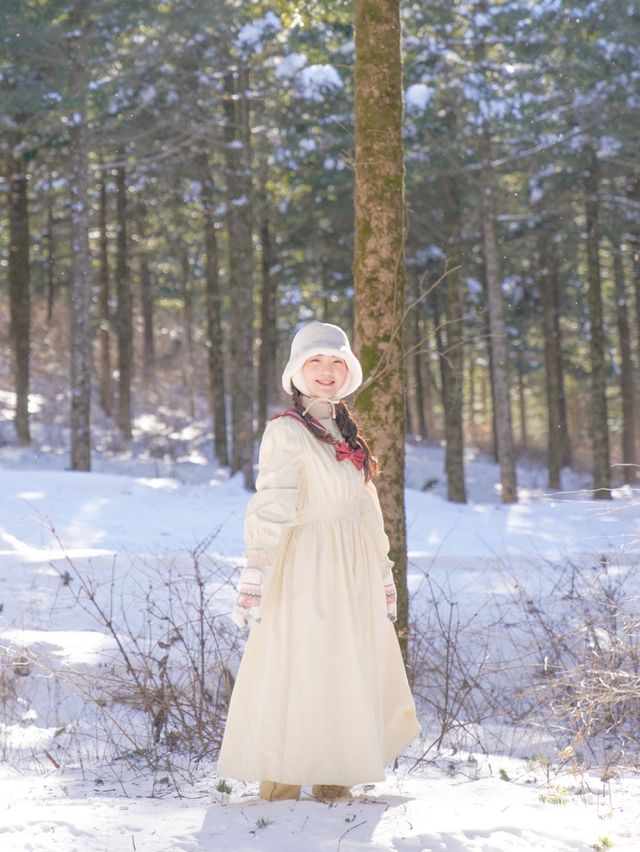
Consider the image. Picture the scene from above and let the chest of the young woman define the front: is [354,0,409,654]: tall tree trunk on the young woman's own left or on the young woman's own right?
on the young woman's own left

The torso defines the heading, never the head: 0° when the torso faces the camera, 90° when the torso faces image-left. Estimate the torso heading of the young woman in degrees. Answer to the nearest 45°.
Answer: approximately 315°
